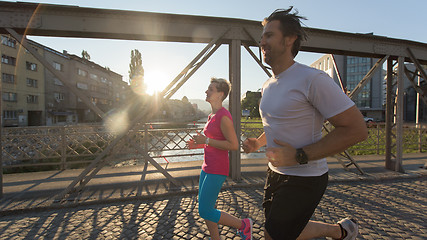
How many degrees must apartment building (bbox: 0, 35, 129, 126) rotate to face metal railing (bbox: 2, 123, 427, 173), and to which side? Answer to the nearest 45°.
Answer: approximately 45° to its right

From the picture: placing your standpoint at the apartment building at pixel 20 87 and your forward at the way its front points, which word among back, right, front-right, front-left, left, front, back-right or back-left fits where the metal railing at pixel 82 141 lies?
front-right

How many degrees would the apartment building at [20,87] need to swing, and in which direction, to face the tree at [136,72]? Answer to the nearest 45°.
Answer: approximately 45° to its left

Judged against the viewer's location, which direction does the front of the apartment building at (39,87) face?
facing the viewer and to the right of the viewer
